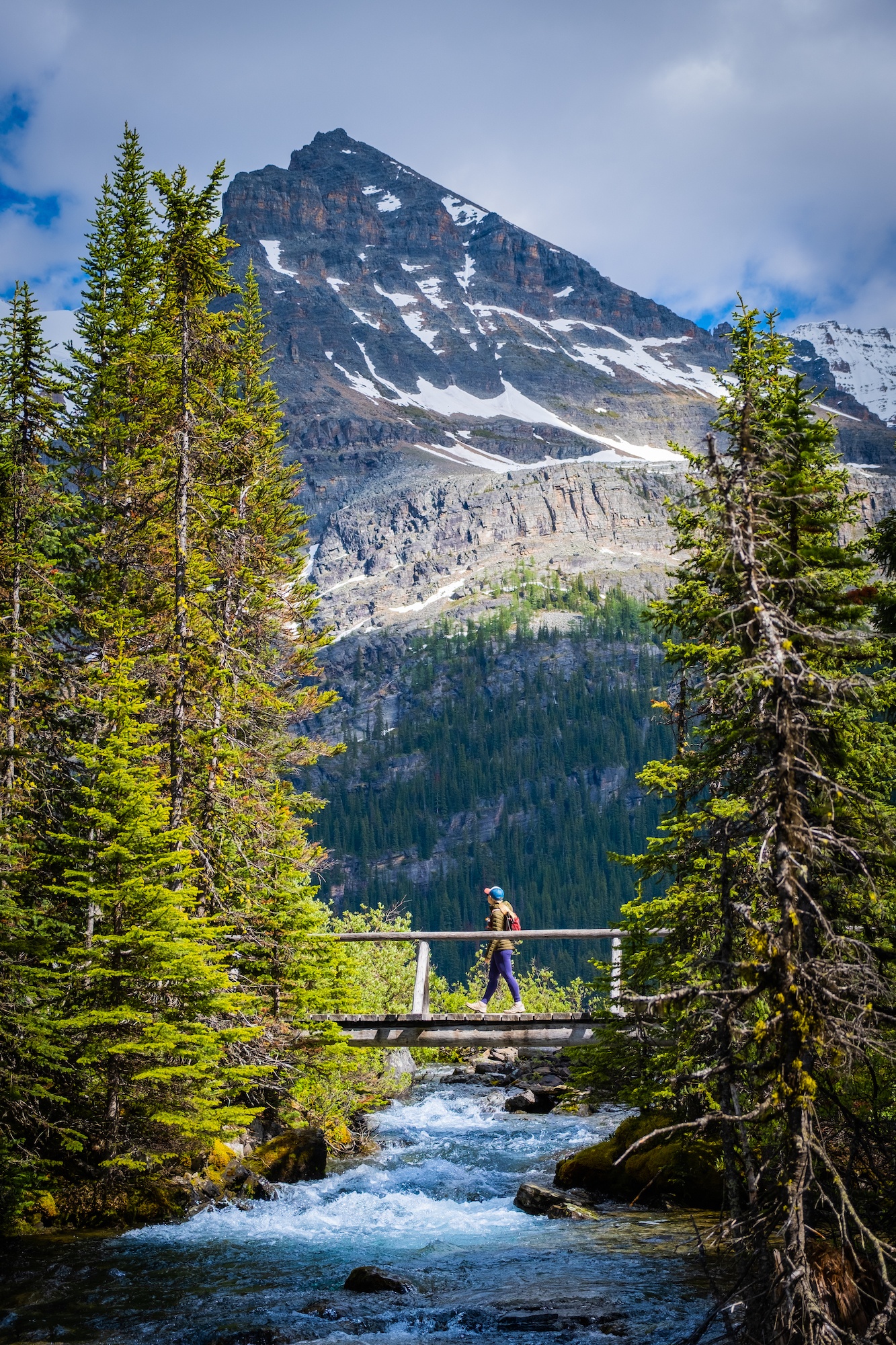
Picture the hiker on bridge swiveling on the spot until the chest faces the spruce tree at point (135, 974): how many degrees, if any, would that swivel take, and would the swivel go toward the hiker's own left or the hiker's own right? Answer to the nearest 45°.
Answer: approximately 45° to the hiker's own left

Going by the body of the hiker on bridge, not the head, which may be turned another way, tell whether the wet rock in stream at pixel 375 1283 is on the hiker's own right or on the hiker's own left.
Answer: on the hiker's own left

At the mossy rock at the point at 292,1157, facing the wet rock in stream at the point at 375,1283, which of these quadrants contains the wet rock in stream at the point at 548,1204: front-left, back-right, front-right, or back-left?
front-left

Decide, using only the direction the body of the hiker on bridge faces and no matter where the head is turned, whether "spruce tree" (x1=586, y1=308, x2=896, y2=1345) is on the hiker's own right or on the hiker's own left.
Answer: on the hiker's own left

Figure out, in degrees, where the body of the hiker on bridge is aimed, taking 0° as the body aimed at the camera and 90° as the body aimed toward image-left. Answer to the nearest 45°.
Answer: approximately 90°

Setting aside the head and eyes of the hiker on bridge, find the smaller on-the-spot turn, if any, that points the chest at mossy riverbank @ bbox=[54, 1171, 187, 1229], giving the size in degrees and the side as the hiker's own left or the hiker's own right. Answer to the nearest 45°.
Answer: approximately 45° to the hiker's own left

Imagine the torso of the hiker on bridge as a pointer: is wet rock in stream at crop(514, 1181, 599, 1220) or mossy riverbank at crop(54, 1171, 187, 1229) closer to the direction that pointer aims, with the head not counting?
the mossy riverbank
